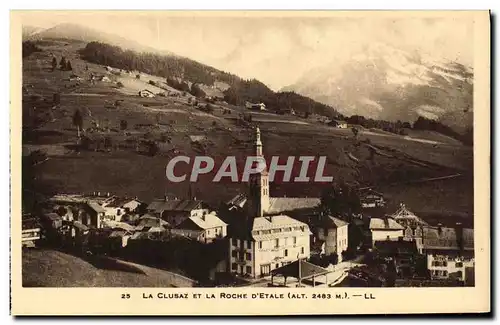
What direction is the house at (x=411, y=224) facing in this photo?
toward the camera

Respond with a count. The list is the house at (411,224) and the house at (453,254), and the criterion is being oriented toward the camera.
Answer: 2

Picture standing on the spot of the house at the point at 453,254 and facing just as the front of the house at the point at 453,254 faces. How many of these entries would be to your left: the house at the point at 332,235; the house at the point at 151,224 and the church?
0

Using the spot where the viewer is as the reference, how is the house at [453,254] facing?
facing the viewer

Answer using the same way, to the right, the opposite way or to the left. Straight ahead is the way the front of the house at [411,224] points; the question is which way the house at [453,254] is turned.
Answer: the same way
